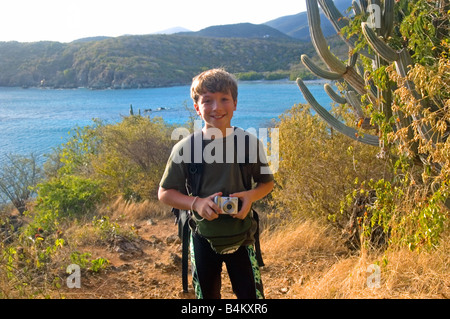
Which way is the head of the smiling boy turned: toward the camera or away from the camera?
toward the camera

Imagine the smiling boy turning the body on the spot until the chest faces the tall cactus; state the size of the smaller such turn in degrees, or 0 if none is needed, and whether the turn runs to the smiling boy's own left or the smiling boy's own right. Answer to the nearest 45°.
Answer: approximately 135° to the smiling boy's own left

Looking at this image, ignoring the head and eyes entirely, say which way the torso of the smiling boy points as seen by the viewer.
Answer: toward the camera

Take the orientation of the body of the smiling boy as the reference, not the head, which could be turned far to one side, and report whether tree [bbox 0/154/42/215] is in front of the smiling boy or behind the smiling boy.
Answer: behind
